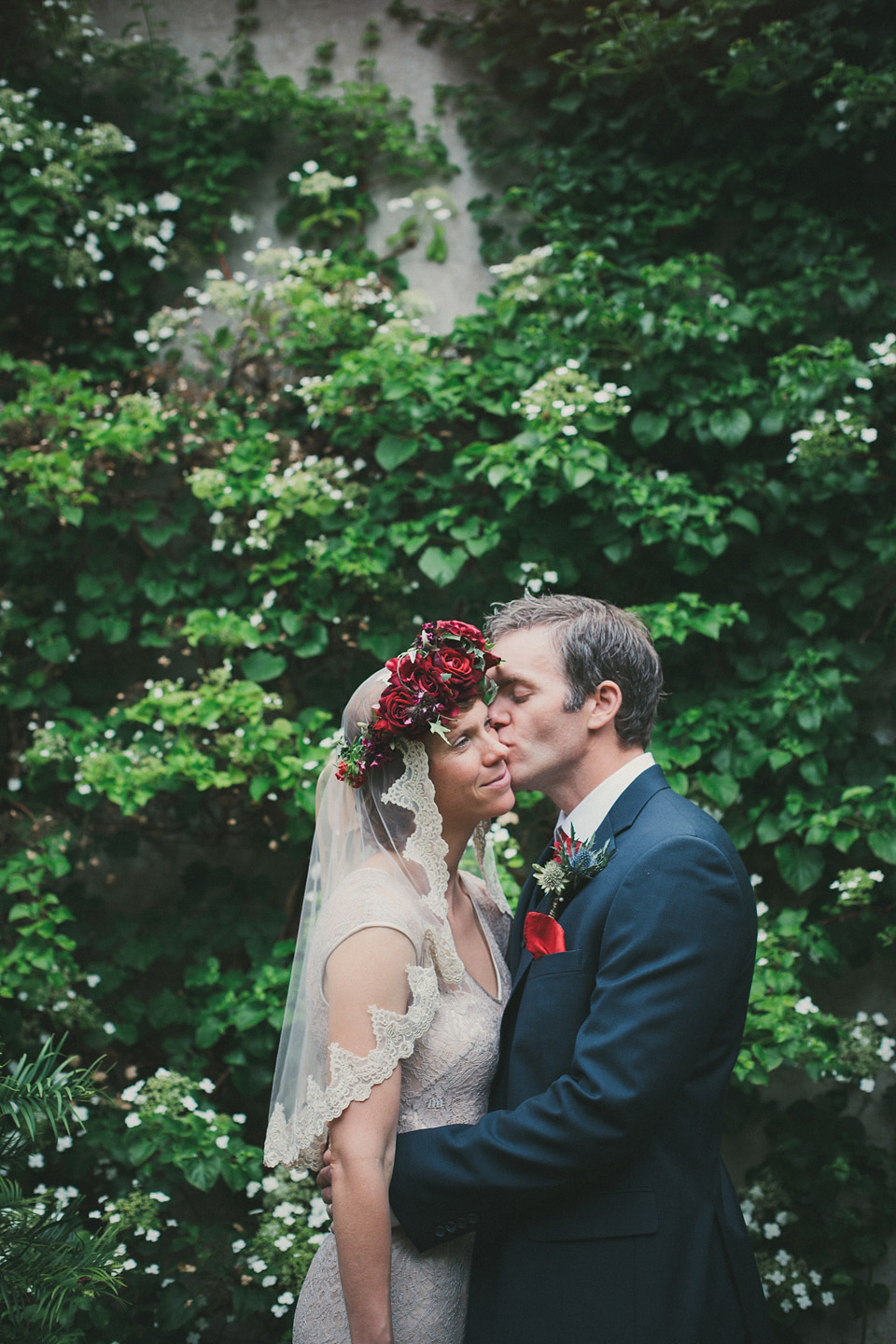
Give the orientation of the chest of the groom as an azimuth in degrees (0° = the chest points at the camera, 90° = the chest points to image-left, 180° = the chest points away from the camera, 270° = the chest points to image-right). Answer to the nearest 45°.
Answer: approximately 90°

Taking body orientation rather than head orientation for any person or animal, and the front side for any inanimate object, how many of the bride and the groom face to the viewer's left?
1

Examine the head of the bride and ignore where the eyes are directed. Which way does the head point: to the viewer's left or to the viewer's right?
to the viewer's right

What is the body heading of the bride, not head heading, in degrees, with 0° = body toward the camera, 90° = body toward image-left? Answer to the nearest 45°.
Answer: approximately 315°

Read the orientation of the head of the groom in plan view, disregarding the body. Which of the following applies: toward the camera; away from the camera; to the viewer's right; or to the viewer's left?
to the viewer's left
